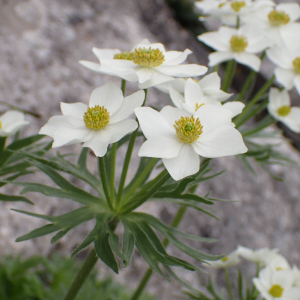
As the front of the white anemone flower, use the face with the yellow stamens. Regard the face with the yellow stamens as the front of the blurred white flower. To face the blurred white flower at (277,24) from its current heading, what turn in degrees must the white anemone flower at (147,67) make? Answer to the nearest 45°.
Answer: approximately 135° to its left

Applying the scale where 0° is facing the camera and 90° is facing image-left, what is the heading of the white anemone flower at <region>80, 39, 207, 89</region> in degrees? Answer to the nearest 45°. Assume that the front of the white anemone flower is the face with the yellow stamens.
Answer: approximately 0°
